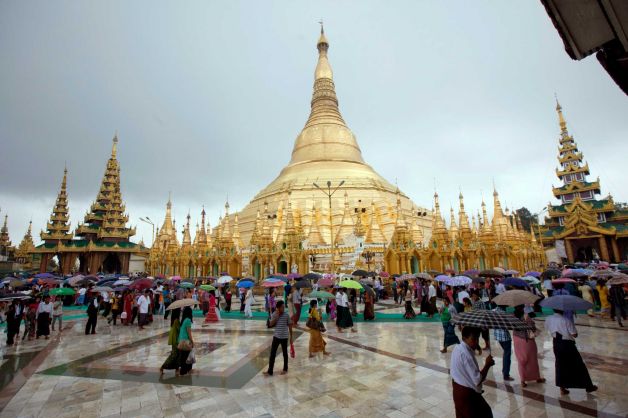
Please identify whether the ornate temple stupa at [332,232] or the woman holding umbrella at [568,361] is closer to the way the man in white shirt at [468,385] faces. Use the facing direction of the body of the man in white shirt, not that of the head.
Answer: the woman holding umbrella

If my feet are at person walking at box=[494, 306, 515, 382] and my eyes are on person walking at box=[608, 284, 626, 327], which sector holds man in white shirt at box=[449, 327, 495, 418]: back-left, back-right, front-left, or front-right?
back-right

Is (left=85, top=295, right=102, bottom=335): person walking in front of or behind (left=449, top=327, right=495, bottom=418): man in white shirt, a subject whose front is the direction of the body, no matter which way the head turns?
behind

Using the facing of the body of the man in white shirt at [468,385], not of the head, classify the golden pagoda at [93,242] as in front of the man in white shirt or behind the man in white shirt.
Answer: behind

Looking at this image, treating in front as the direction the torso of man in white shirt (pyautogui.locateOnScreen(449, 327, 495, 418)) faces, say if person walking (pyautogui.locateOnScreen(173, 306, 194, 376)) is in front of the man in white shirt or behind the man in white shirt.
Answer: behind

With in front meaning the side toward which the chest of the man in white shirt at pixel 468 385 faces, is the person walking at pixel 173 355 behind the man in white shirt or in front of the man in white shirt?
behind

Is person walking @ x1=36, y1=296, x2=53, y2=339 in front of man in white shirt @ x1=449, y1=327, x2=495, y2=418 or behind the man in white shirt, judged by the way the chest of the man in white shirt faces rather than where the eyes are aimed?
behind

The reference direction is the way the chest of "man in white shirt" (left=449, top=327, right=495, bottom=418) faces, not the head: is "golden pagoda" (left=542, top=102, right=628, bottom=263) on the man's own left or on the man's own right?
on the man's own left
